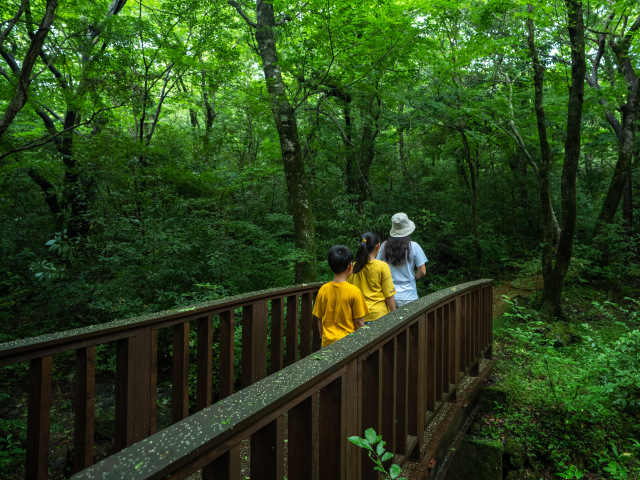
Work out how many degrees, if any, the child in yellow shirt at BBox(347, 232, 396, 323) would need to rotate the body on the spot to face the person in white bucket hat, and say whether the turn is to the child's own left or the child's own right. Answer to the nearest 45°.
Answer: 0° — they already face them

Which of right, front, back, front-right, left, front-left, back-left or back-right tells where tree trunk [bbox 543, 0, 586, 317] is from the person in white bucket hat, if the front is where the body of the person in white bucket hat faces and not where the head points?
front

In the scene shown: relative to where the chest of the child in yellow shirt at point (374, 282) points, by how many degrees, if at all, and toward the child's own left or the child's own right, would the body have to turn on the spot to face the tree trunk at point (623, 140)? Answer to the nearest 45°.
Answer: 0° — they already face it

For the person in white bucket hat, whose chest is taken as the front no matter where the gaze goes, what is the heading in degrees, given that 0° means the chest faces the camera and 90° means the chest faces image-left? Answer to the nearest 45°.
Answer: approximately 225°

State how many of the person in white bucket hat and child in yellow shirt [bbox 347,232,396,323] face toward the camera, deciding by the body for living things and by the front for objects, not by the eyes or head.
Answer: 0

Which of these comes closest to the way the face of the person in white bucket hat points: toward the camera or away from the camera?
away from the camera

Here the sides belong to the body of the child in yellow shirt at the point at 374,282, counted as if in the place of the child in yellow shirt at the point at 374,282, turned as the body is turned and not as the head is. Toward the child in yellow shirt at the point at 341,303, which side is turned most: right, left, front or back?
back

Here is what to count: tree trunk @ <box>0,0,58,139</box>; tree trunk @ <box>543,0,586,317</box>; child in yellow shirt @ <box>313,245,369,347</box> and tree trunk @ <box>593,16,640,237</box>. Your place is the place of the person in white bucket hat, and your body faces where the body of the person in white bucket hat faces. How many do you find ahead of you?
2

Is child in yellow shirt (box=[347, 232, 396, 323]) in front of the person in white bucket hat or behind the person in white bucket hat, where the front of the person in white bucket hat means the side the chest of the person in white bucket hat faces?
behind

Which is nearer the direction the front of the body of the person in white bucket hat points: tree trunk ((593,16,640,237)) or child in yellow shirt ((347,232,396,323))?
the tree trunk

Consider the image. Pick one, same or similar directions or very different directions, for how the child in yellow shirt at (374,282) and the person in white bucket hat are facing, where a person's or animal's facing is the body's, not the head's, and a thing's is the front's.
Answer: same or similar directions

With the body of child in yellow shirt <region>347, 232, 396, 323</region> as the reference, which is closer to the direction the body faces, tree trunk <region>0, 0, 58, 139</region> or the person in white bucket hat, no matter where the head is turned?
the person in white bucket hat

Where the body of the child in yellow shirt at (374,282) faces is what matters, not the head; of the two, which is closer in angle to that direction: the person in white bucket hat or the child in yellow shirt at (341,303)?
the person in white bucket hat

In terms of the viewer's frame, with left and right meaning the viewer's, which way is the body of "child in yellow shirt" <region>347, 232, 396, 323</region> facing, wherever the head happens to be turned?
facing away from the viewer and to the right of the viewer

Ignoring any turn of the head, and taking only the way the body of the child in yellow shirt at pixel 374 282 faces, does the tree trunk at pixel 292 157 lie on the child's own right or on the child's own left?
on the child's own left

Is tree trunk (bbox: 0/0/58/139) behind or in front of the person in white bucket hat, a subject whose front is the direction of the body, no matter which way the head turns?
behind
